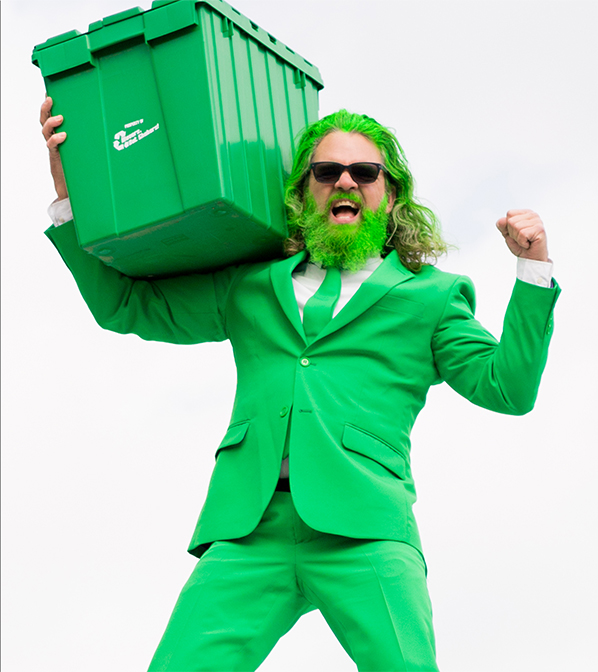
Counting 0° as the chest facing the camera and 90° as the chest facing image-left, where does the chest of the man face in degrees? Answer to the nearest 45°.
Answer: approximately 0°
